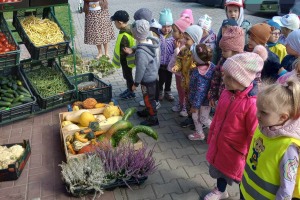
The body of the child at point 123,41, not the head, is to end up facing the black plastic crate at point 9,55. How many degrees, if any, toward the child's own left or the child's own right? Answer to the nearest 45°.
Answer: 0° — they already face it

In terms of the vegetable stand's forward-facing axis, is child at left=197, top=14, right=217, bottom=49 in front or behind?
in front

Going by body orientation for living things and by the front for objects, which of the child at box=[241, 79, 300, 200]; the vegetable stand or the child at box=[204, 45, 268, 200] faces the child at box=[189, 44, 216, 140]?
the vegetable stand

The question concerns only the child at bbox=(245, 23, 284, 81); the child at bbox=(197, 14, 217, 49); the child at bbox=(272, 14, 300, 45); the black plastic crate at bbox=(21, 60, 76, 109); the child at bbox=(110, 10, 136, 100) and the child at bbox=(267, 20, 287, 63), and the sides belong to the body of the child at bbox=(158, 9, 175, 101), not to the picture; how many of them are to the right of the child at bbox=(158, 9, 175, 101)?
2

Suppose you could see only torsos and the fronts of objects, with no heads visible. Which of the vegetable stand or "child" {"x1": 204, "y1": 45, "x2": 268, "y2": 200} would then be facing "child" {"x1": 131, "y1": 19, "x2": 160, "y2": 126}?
the vegetable stand

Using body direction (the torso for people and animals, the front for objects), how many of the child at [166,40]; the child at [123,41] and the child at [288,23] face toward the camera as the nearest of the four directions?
1

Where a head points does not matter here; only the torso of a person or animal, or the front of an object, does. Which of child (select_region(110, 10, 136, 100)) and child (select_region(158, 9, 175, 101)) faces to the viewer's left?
child (select_region(110, 10, 136, 100))

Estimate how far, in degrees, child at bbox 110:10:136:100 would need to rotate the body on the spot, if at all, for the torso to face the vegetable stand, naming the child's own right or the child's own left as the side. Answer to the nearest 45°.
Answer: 0° — they already face it

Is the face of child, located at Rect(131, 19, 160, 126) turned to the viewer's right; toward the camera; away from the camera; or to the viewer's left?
away from the camera

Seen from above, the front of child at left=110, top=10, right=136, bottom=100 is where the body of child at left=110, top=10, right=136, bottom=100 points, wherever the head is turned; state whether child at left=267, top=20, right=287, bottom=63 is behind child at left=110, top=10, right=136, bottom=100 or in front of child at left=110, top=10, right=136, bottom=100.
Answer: behind

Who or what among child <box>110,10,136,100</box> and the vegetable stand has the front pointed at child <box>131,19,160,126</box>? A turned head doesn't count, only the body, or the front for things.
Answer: the vegetable stand

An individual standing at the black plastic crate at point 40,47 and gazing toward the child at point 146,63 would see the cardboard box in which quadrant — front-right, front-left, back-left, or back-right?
front-right
